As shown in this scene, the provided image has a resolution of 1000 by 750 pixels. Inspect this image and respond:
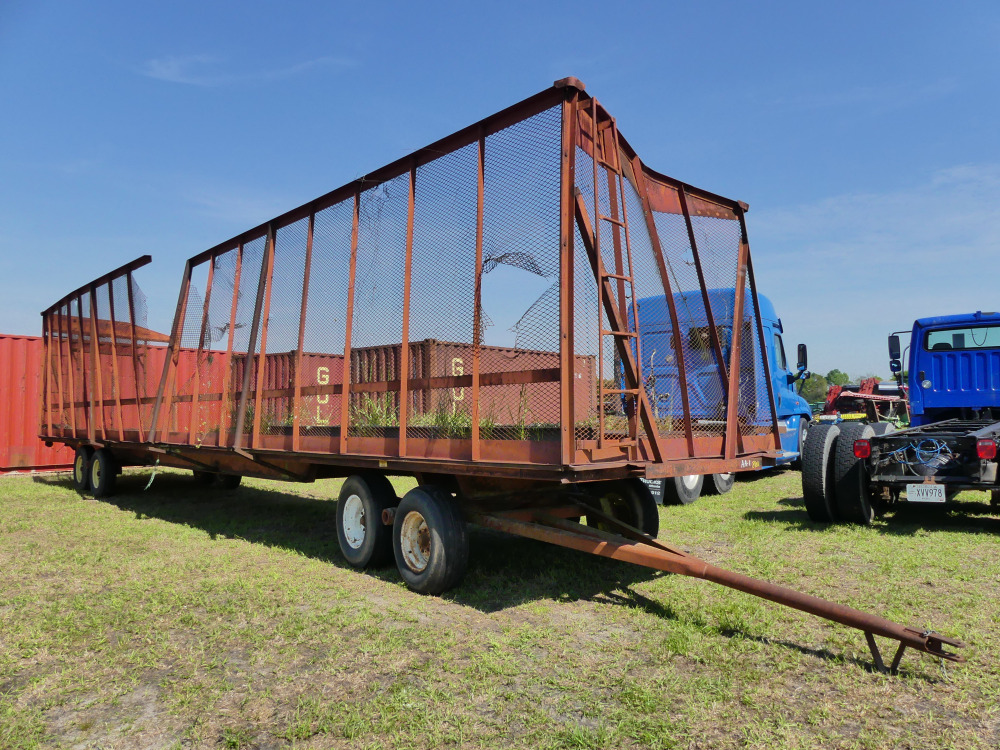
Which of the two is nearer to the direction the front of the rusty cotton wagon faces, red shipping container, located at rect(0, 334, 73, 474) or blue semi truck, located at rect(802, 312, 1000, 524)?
the blue semi truck

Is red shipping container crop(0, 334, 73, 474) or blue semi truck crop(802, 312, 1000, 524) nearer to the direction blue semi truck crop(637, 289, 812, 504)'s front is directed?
the blue semi truck

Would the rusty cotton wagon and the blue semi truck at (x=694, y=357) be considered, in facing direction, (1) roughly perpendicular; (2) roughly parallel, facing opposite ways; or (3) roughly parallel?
roughly perpendicular

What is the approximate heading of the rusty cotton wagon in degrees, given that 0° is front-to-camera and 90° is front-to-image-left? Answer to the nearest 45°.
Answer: approximately 315°

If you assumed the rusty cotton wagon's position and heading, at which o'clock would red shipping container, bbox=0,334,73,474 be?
The red shipping container is roughly at 6 o'clock from the rusty cotton wagon.
